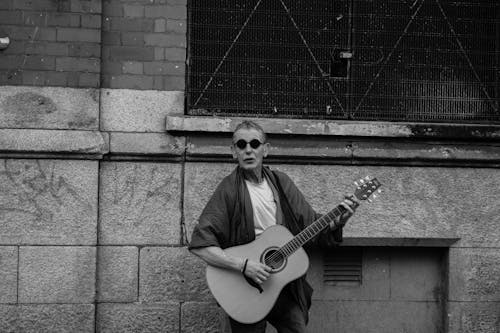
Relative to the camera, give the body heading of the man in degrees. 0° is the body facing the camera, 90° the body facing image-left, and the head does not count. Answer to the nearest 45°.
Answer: approximately 0°

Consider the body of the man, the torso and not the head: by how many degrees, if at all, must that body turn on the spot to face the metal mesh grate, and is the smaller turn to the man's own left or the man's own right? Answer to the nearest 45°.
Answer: approximately 135° to the man's own left
